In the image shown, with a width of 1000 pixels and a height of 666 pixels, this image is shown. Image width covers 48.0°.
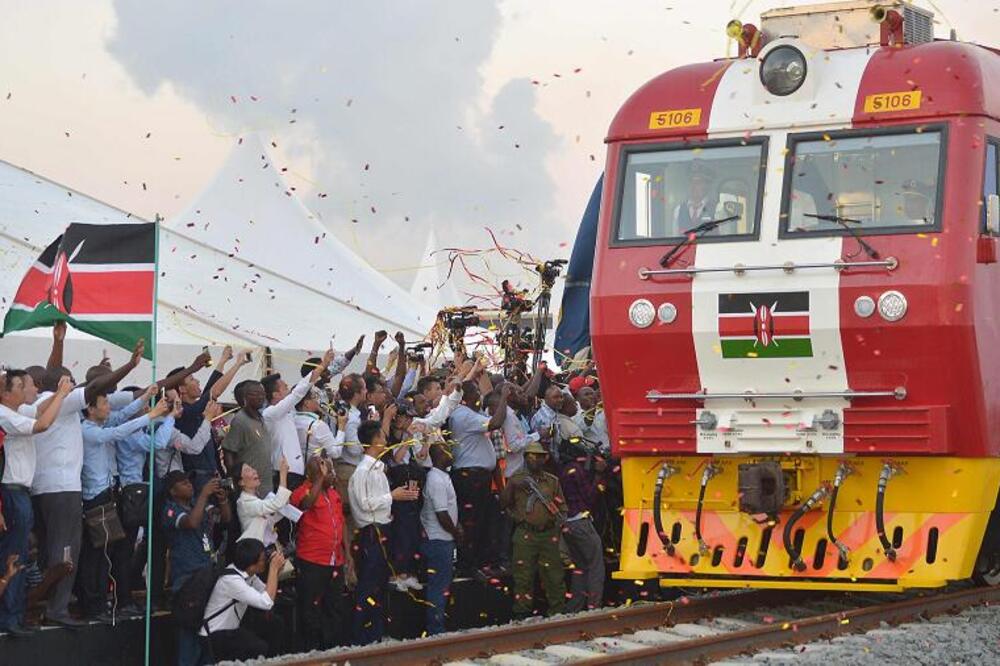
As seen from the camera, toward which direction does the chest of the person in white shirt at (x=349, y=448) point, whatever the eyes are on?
to the viewer's right

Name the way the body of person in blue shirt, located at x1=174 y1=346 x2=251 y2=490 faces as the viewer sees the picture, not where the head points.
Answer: to the viewer's right

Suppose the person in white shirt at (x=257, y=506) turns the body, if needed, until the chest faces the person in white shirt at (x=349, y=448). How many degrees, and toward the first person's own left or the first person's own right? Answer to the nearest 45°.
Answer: approximately 45° to the first person's own left

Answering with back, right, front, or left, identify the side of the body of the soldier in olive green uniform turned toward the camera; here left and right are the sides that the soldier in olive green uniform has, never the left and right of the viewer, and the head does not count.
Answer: front

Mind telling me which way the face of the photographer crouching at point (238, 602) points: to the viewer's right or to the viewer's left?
to the viewer's right

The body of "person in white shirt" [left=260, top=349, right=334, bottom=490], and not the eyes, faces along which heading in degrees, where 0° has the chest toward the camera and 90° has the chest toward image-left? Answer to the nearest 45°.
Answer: approximately 270°

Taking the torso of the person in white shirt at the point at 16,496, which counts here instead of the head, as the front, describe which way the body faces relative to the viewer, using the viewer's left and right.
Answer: facing to the right of the viewer

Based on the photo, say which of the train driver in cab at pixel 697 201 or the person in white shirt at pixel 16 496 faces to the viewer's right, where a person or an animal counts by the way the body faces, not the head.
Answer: the person in white shirt

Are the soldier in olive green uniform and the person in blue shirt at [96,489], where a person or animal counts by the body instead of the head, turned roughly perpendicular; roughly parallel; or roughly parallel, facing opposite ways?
roughly perpendicular

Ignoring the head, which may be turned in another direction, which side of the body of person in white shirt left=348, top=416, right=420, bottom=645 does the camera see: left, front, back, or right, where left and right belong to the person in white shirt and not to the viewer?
right

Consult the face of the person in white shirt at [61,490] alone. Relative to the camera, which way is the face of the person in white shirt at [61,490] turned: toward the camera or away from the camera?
away from the camera

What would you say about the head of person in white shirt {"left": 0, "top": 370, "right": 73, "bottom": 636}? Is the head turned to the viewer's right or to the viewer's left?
to the viewer's right
